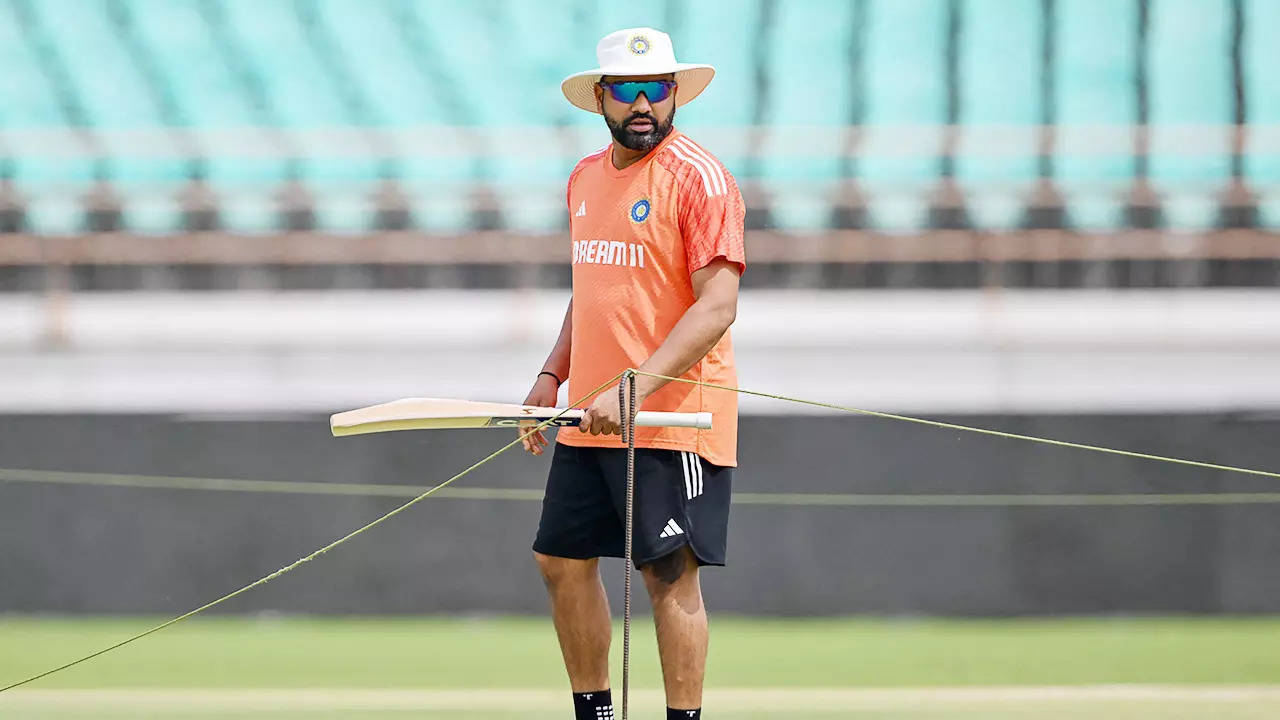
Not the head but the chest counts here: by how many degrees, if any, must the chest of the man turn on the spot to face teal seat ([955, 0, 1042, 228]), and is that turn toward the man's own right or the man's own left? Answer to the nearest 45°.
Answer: approximately 135° to the man's own right

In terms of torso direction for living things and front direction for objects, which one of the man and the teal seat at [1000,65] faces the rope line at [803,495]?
the teal seat

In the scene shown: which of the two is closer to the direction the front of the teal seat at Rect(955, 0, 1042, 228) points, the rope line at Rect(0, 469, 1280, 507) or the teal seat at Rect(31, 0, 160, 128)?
the rope line

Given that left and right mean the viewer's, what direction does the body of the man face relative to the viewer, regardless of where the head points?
facing the viewer and to the left of the viewer

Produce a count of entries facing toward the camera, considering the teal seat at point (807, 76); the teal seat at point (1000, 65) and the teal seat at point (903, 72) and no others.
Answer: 3

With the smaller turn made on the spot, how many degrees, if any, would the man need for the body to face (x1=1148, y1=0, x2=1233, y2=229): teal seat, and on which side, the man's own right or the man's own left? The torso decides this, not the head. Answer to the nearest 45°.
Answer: approximately 180°

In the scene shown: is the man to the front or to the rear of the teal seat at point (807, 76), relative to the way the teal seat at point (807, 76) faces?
to the front

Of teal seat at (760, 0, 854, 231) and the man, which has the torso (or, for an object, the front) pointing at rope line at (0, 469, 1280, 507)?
the teal seat

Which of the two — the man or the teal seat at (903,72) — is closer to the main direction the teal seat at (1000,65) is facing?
the man

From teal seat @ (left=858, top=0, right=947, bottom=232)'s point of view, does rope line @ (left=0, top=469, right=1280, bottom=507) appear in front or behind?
in front

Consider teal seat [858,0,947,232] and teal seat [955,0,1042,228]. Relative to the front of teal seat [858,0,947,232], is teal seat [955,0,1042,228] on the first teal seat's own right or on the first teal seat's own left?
on the first teal seat's own left

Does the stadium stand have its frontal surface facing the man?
yes

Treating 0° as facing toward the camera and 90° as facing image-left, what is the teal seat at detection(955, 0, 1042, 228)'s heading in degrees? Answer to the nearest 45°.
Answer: approximately 0°
